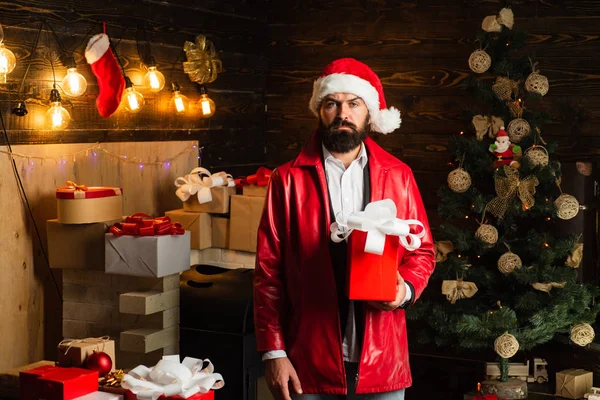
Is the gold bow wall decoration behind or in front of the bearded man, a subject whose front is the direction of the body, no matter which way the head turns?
behind

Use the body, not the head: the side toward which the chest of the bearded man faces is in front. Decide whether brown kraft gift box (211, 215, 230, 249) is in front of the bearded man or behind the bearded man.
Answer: behind

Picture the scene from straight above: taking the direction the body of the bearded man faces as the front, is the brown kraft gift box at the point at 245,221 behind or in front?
behind

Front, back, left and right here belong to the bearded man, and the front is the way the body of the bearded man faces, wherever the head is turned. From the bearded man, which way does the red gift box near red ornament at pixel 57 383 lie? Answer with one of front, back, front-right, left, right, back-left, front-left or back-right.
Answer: right

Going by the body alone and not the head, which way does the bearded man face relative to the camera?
toward the camera

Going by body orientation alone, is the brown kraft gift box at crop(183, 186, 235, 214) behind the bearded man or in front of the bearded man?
behind

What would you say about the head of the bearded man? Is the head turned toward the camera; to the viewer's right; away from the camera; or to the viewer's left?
toward the camera

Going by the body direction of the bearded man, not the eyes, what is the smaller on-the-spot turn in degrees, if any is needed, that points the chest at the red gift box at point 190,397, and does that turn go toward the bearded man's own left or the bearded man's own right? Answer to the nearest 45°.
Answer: approximately 90° to the bearded man's own right

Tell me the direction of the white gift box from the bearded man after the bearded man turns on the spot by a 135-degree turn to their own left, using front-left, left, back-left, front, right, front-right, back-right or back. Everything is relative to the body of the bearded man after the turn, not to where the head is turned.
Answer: left

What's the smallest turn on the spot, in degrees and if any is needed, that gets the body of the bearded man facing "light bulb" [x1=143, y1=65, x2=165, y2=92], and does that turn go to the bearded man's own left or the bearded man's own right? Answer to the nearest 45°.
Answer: approximately 135° to the bearded man's own right

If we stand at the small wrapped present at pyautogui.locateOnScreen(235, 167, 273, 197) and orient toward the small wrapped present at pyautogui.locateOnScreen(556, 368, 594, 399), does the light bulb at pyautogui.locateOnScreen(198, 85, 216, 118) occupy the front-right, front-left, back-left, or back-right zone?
back-left
